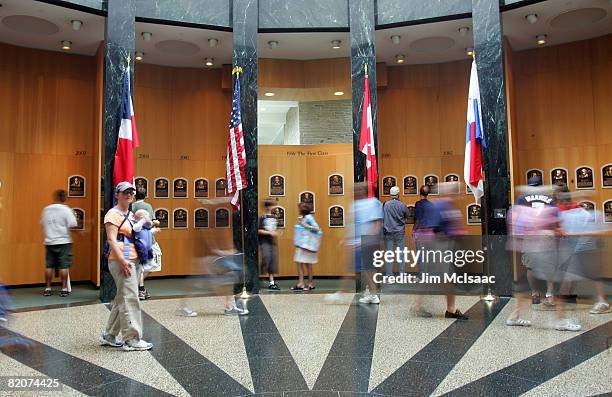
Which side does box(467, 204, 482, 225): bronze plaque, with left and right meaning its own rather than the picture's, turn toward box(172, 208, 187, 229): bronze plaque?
right

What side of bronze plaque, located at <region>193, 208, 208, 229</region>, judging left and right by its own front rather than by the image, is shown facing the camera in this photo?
front

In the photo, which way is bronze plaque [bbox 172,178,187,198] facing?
toward the camera

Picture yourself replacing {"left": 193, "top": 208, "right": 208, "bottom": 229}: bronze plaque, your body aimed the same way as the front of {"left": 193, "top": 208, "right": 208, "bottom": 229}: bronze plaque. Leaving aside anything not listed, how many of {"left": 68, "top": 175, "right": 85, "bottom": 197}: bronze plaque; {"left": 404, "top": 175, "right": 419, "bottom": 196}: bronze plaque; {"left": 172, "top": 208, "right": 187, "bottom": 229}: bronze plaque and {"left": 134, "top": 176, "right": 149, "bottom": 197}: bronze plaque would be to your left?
1

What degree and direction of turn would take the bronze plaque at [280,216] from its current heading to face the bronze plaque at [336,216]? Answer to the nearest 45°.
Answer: approximately 90° to its left

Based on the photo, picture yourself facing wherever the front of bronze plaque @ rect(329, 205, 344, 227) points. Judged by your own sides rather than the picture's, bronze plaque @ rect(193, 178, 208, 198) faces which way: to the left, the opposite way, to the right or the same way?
the same way

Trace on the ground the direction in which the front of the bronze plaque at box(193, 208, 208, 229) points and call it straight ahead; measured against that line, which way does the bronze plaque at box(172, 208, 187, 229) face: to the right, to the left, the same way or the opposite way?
the same way

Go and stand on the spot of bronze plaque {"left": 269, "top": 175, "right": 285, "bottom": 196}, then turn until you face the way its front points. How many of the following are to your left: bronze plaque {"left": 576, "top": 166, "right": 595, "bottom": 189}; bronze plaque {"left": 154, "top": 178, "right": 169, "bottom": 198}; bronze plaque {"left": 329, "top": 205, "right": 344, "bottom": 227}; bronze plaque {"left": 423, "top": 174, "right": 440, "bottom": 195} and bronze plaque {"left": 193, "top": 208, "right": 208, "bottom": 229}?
3

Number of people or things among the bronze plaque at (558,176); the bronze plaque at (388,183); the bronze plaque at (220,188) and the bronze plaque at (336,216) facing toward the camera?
4

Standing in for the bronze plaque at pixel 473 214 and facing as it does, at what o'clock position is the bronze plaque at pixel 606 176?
the bronze plaque at pixel 606 176 is roughly at 9 o'clock from the bronze plaque at pixel 473 214.

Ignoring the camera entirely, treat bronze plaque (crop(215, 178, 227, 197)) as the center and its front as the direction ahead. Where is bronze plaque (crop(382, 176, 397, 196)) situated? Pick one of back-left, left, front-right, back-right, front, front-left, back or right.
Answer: left

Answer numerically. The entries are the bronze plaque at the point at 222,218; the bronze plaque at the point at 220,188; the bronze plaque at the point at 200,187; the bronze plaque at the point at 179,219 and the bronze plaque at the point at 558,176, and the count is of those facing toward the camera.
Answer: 5

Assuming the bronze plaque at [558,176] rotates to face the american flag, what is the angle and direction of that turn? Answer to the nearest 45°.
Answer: approximately 45° to its right

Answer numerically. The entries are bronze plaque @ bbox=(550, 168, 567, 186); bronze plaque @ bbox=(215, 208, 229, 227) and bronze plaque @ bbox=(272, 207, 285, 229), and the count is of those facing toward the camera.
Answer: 3

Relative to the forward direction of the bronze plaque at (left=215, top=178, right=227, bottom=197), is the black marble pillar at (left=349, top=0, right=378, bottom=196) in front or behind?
in front

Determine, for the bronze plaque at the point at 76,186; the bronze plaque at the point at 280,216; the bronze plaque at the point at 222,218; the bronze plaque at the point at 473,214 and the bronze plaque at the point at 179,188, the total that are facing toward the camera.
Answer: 5

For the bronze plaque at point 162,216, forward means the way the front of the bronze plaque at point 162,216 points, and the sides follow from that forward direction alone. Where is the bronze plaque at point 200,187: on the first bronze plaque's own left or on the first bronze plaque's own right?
on the first bronze plaque's own left

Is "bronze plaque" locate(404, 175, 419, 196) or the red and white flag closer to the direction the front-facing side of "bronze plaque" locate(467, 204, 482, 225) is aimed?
the red and white flag

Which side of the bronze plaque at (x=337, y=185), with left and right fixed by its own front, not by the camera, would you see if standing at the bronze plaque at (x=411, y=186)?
left

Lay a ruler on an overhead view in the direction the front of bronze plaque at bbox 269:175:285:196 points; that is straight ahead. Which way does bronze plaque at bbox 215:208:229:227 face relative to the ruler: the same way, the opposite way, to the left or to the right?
the same way

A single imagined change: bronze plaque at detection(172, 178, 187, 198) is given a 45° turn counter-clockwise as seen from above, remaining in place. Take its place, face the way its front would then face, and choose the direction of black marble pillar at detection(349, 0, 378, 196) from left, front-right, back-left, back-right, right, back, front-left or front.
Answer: front

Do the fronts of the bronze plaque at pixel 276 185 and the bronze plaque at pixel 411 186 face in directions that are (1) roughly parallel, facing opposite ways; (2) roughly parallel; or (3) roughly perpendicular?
roughly parallel
